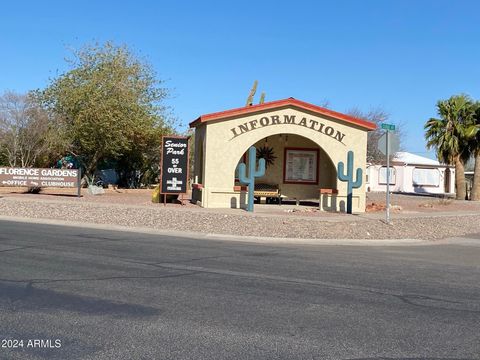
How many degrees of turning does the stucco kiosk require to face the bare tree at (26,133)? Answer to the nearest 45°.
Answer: approximately 135° to its right

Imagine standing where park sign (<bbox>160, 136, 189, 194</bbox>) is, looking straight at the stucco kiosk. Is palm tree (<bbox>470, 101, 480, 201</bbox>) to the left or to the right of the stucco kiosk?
left

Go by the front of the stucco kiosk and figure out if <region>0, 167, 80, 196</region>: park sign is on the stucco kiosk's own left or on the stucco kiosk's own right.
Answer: on the stucco kiosk's own right

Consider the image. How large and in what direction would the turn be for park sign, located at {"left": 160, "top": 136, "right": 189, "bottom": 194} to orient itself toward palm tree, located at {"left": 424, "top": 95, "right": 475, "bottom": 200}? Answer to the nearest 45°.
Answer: approximately 135° to its left

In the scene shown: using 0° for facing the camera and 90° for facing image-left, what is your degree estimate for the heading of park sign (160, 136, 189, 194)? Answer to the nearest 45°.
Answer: approximately 0°

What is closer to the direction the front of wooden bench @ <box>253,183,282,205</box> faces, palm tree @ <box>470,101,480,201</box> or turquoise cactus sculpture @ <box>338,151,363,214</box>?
the turquoise cactus sculpture

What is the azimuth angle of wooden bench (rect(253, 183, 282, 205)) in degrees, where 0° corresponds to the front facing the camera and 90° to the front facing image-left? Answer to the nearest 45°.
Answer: approximately 0°
